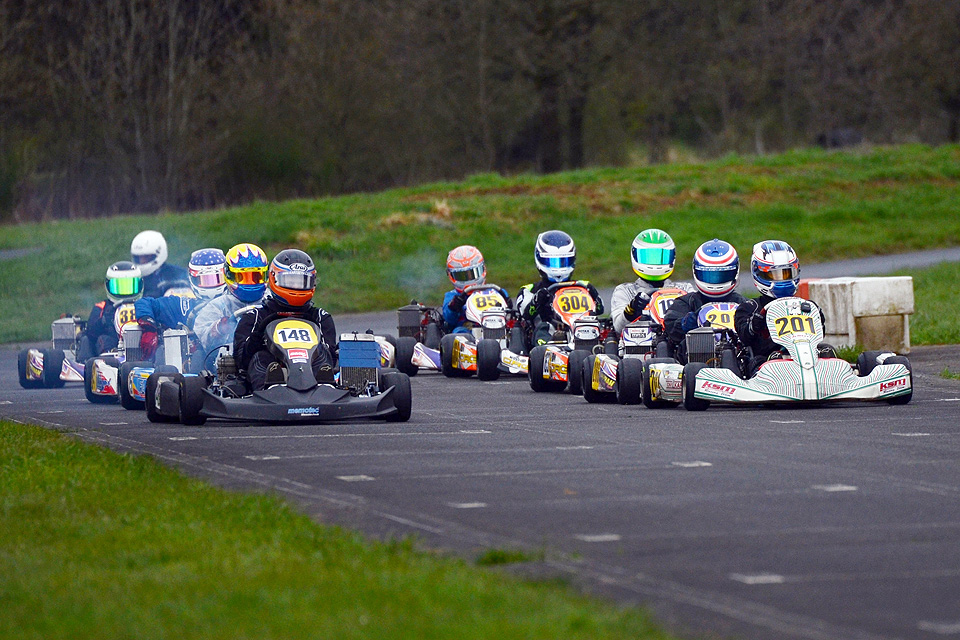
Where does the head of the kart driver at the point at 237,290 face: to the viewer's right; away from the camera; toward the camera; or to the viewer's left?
toward the camera

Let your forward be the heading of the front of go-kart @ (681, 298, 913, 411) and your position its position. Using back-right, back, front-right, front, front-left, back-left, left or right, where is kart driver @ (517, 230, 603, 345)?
back-right

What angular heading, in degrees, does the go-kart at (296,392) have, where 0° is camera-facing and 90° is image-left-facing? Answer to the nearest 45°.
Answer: approximately 0°

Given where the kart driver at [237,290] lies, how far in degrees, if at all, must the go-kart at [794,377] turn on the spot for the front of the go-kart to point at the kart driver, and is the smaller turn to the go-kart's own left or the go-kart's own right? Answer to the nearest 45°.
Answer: approximately 90° to the go-kart's own right

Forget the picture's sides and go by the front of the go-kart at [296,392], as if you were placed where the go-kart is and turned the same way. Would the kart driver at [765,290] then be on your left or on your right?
on your left

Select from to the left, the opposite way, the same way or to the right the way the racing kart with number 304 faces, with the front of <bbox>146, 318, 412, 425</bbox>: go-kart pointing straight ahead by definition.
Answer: the same way

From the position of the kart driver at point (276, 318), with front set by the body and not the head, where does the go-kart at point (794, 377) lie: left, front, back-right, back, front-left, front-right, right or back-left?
left

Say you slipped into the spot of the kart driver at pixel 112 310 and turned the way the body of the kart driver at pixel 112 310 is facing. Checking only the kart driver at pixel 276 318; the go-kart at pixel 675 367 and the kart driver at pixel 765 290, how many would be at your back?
0

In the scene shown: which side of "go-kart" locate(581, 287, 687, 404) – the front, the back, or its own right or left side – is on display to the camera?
front

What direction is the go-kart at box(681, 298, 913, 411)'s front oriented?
toward the camera

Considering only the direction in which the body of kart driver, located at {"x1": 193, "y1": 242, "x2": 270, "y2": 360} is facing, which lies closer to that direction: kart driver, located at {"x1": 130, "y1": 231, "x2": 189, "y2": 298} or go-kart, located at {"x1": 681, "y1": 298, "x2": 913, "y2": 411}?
the go-kart

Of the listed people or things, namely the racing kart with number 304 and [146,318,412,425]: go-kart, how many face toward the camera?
2

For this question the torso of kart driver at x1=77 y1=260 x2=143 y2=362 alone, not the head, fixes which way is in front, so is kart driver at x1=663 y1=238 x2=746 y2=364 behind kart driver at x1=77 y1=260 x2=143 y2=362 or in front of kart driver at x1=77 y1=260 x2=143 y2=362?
in front

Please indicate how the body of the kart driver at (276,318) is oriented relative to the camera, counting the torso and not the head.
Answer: toward the camera

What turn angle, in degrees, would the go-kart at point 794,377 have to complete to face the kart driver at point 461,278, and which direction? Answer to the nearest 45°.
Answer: approximately 135° to its right
